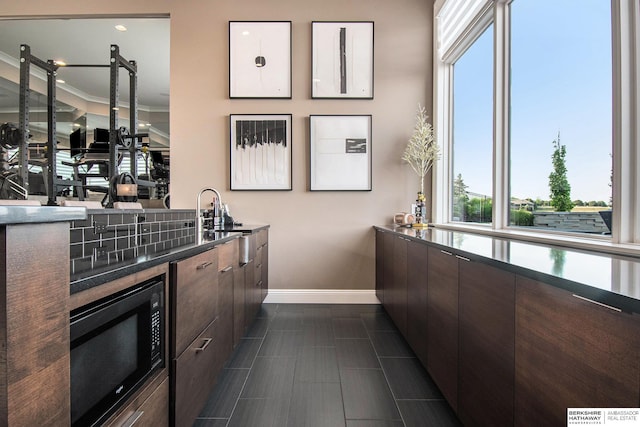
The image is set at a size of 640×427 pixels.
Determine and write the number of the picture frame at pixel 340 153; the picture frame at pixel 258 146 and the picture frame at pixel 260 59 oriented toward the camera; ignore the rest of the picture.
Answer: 3

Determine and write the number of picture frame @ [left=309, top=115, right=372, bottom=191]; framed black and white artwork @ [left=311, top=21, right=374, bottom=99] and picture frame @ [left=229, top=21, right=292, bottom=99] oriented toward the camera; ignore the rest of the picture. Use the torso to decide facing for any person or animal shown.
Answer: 3

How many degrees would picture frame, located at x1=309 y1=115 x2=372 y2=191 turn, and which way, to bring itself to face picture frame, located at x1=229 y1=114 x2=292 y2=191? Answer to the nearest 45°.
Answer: approximately 90° to its right

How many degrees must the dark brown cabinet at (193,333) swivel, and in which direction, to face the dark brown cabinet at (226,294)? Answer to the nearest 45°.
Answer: approximately 135° to its left

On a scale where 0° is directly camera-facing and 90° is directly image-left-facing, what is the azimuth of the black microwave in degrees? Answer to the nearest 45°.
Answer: approximately 315°

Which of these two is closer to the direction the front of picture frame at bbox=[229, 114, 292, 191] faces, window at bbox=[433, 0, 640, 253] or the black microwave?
the black microwave

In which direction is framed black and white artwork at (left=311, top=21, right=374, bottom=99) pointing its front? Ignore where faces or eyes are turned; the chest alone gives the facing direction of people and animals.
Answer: toward the camera

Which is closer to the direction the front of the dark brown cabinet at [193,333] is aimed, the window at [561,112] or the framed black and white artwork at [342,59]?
the window

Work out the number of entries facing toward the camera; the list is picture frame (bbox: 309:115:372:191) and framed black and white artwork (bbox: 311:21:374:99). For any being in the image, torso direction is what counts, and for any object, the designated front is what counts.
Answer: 2

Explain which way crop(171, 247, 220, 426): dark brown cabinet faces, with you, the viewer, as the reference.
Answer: facing the viewer and to the right of the viewer

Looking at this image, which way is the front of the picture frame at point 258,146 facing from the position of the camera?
facing the viewer

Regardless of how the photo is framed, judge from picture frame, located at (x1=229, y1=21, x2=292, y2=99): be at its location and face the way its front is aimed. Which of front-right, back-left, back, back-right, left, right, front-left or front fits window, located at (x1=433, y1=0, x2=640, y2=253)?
front-left

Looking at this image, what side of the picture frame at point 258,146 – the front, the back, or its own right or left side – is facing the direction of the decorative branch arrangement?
left

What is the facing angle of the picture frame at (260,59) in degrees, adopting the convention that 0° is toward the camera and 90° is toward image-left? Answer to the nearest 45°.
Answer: approximately 0°

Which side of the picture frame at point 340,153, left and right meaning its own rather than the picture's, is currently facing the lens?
front

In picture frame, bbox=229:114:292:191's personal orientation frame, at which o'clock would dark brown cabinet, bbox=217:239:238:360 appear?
The dark brown cabinet is roughly at 12 o'clock from the picture frame.
